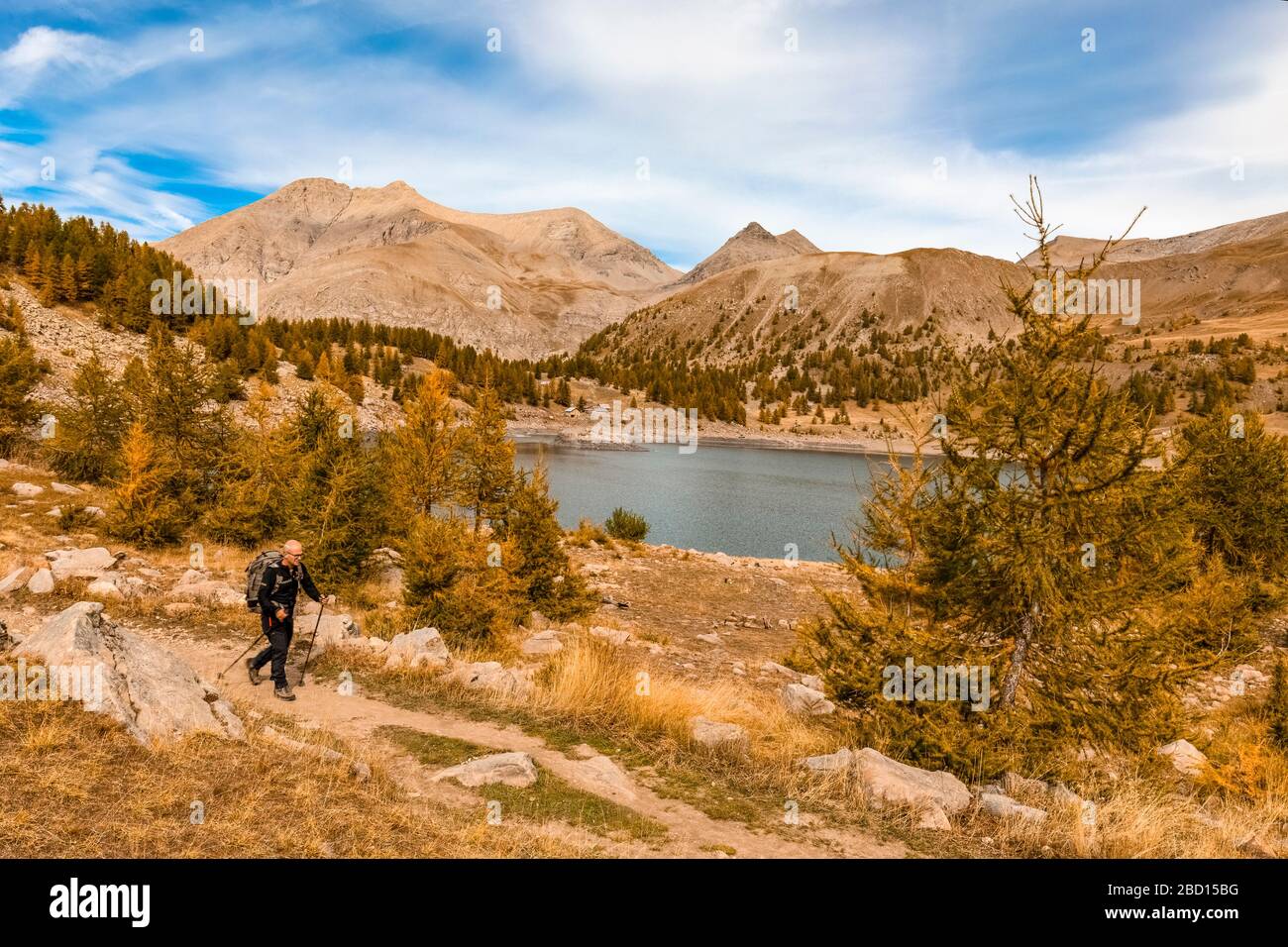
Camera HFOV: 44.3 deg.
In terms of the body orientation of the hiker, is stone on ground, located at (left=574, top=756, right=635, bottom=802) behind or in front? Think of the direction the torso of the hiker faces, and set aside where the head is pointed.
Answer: in front

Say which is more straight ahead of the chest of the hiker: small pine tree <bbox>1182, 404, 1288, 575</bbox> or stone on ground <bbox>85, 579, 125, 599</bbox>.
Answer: the small pine tree

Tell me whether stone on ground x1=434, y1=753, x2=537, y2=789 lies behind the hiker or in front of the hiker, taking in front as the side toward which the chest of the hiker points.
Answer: in front

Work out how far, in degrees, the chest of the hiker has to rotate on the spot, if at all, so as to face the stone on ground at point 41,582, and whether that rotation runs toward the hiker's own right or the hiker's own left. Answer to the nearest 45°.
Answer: approximately 180°

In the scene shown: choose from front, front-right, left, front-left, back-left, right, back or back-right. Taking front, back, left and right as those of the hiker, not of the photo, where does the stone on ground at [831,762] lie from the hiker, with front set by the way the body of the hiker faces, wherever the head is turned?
front

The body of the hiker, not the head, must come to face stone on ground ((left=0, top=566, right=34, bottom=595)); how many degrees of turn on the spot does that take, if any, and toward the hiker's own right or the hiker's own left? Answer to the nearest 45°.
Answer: approximately 180°

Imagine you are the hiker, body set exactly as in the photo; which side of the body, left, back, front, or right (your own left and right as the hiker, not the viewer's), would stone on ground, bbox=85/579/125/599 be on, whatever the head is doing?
back

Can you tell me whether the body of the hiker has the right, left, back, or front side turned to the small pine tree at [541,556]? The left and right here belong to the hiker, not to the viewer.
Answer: left

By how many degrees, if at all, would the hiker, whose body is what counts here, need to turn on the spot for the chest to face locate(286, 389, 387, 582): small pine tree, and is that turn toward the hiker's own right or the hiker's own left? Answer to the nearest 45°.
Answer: approximately 135° to the hiker's own left

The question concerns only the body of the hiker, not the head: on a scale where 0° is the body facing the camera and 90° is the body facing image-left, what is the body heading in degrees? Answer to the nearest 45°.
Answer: approximately 315°

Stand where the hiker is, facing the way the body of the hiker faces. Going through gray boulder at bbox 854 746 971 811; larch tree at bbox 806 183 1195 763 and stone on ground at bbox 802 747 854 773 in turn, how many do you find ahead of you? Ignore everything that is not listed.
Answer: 3

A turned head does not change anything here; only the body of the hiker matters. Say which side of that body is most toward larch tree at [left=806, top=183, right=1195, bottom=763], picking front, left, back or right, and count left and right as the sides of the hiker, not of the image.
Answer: front
